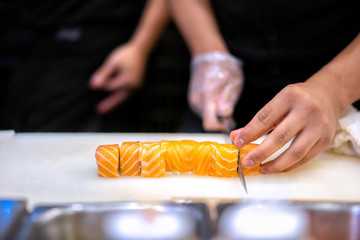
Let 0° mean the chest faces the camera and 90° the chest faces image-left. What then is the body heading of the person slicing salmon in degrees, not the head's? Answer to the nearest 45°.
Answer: approximately 0°

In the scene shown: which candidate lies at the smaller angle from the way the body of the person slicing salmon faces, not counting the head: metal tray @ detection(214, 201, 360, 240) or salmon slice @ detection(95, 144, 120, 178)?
the metal tray

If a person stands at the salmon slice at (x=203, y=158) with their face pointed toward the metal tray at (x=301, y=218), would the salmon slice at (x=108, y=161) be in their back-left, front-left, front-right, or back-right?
back-right

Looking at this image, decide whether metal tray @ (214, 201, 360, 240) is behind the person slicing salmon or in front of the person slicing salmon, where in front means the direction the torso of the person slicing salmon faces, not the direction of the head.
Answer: in front
